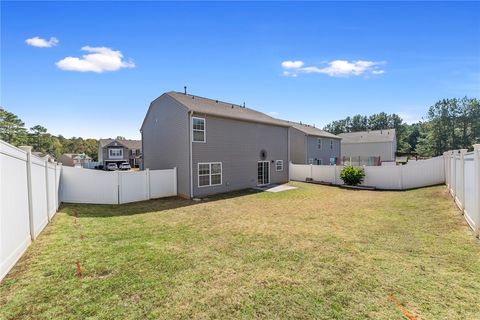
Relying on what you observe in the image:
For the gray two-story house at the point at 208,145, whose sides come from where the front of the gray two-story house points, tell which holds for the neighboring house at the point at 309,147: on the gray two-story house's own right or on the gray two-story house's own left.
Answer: on the gray two-story house's own right

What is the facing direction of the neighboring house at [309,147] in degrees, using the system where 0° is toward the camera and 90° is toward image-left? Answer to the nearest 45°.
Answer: approximately 135°

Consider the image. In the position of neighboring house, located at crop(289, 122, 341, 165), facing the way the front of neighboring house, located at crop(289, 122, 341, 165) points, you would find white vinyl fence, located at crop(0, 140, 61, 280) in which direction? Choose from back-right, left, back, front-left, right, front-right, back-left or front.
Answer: back-left

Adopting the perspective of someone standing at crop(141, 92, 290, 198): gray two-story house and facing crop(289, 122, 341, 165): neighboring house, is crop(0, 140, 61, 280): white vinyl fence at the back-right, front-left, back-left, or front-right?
back-right

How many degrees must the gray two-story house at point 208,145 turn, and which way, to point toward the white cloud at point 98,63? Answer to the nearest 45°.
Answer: approximately 45° to its left

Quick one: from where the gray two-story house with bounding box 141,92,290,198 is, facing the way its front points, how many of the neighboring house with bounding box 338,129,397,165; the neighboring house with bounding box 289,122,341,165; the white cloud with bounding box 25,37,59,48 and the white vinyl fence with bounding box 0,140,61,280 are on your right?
2

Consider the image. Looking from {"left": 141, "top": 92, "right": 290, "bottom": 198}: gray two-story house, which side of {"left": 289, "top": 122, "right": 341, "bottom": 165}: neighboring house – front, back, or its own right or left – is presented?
left

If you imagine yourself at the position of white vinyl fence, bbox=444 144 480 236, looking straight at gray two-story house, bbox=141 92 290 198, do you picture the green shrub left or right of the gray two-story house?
right

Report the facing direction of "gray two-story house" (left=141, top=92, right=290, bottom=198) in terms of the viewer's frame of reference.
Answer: facing away from the viewer and to the left of the viewer

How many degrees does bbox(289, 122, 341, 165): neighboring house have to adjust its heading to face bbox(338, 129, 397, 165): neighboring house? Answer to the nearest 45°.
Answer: approximately 90° to its right

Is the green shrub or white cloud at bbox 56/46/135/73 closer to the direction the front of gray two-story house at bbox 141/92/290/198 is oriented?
the white cloud
